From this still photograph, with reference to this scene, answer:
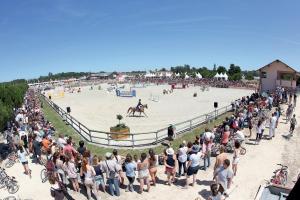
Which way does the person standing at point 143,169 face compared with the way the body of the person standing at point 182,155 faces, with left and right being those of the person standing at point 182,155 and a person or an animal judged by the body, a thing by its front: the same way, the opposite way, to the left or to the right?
the same way

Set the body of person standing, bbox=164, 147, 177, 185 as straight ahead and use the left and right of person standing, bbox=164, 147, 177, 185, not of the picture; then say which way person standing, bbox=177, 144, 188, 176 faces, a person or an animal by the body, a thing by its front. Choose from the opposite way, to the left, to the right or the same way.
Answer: the same way

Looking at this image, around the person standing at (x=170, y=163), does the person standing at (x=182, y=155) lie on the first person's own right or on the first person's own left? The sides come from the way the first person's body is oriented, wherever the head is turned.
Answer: on the first person's own right

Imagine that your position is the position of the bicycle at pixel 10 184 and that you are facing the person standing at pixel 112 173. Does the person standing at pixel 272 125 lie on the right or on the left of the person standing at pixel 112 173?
left

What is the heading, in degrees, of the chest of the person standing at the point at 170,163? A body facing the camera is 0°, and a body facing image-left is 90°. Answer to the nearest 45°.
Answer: approximately 180°

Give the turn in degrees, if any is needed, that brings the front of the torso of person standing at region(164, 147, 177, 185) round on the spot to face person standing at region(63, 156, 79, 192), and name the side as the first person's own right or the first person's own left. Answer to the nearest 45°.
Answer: approximately 90° to the first person's own left

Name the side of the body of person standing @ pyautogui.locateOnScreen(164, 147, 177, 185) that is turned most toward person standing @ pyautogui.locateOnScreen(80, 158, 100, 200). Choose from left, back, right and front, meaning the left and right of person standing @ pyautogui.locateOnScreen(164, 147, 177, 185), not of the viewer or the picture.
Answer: left

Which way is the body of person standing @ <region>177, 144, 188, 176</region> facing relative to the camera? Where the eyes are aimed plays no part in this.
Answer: away from the camera

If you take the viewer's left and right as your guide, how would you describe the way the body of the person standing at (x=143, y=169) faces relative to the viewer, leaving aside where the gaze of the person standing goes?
facing away from the viewer

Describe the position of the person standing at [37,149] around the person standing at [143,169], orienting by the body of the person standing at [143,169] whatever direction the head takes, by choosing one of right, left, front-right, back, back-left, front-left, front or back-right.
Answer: front-left

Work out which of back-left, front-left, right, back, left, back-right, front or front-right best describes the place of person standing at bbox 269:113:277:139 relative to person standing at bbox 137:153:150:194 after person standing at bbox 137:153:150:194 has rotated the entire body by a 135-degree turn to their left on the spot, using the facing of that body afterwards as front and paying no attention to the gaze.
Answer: back

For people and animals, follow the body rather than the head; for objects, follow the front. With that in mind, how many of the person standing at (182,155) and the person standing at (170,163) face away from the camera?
2

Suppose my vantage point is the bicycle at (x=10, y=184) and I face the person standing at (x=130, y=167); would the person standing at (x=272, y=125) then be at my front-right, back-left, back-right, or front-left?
front-left

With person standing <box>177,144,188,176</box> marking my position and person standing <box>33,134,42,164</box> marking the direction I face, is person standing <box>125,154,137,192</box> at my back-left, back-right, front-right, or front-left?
front-left

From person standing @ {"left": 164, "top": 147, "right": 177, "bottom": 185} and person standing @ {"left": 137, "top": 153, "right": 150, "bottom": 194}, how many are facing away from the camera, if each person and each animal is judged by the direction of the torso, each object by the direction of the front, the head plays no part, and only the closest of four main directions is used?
2

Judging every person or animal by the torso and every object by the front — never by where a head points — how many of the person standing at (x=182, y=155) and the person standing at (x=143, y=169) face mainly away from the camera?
2

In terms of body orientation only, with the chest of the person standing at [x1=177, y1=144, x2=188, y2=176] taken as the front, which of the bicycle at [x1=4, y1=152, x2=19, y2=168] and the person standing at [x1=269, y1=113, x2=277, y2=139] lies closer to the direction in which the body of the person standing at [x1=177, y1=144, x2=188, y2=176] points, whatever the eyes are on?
the person standing

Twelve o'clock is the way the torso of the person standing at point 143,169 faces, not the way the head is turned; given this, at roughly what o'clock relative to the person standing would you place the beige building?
The beige building is roughly at 1 o'clock from the person standing.

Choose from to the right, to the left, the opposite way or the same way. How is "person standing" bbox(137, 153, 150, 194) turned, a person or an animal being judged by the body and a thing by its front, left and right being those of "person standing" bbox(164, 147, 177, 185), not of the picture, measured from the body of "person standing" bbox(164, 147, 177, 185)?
the same way

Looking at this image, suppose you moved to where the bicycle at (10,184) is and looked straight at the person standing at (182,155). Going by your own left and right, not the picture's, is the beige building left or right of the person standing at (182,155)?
left
